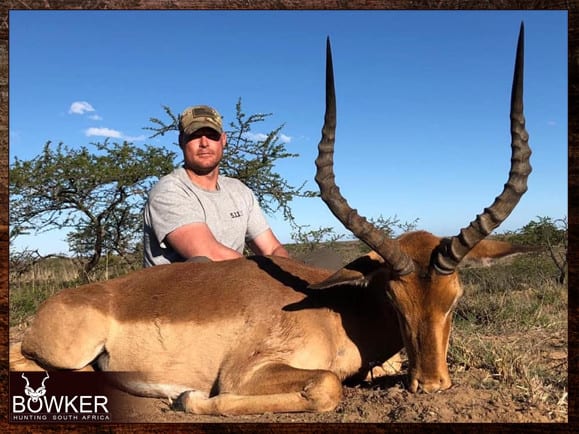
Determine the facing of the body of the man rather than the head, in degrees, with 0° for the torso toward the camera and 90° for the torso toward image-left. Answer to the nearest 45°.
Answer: approximately 315°
